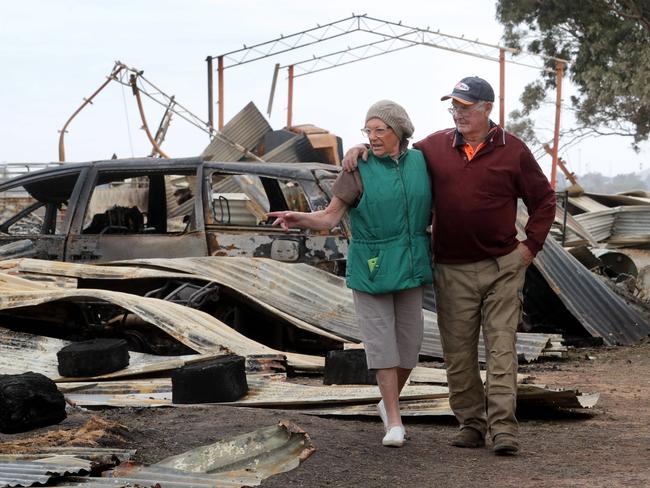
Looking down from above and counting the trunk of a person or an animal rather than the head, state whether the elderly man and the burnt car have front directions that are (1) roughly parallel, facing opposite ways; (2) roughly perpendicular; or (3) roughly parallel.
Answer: roughly perpendicular

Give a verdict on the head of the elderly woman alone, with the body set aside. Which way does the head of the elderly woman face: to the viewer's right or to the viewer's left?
to the viewer's left

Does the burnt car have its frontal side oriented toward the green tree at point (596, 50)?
no

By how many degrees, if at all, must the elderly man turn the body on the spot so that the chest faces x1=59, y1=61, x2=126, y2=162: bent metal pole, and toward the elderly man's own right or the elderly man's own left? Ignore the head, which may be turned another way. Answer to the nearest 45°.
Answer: approximately 135° to the elderly man's own right

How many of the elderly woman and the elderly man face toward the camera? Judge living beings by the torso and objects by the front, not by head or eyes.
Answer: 2

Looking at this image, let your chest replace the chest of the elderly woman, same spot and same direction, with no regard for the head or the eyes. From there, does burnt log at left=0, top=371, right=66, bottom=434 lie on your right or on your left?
on your right

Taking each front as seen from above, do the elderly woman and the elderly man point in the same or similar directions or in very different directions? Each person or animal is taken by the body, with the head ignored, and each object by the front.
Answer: same or similar directions

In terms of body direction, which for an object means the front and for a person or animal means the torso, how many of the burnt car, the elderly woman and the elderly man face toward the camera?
2

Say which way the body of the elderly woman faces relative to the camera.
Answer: toward the camera

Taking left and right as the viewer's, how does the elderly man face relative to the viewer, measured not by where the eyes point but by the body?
facing the viewer

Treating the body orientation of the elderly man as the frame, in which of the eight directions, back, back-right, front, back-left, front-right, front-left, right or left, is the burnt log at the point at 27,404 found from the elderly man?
right

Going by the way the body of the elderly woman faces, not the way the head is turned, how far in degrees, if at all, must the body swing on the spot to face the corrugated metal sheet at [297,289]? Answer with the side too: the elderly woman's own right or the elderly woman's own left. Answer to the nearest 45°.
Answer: approximately 180°
